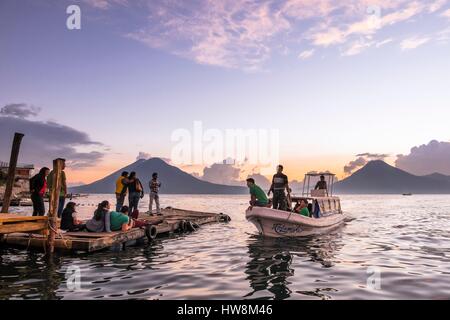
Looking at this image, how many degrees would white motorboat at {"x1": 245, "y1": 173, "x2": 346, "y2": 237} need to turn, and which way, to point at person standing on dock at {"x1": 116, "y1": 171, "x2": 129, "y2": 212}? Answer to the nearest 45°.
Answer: approximately 45° to its right

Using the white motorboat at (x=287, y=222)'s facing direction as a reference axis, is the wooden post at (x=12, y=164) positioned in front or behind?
in front

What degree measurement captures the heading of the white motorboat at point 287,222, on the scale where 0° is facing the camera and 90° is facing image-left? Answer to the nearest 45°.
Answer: approximately 45°

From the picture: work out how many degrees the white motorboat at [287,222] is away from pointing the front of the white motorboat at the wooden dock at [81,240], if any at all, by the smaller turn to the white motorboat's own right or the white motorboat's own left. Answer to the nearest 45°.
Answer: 0° — it already faces it

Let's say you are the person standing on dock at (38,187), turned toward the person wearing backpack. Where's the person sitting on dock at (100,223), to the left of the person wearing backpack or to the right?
right

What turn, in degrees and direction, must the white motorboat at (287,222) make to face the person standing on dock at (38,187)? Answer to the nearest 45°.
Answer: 0° — it already faces them

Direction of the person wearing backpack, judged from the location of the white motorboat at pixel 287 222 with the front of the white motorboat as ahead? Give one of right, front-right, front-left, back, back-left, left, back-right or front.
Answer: front-right
